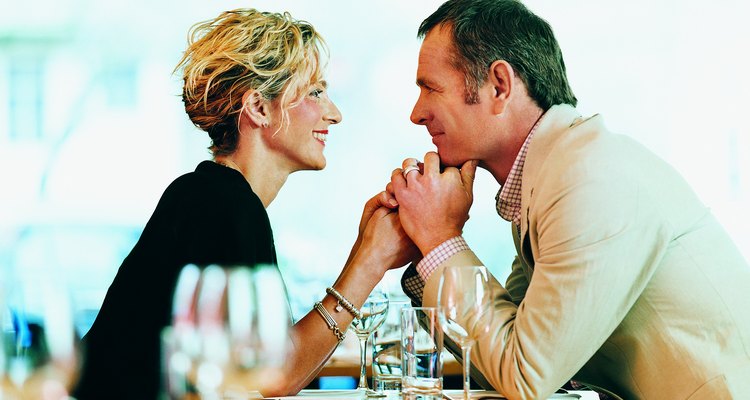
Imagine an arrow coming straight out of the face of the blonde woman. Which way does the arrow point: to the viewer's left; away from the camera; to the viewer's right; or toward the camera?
to the viewer's right

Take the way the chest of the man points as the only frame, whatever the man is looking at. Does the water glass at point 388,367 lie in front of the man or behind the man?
in front

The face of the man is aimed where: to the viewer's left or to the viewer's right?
to the viewer's left

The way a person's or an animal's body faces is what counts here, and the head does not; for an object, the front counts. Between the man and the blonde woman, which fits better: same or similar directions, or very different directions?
very different directions

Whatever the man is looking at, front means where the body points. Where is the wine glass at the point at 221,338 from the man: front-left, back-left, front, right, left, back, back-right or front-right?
front-left

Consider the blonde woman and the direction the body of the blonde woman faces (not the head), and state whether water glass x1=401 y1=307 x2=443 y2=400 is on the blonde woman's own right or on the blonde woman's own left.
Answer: on the blonde woman's own right

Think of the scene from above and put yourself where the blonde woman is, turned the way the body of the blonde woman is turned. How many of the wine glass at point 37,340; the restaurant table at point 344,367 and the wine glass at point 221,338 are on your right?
2

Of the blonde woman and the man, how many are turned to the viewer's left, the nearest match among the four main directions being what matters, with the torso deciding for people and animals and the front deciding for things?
1

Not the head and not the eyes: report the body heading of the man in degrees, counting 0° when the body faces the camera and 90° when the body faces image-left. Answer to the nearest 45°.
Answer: approximately 90°

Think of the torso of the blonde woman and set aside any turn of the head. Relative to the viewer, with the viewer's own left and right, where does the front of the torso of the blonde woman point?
facing to the right of the viewer
